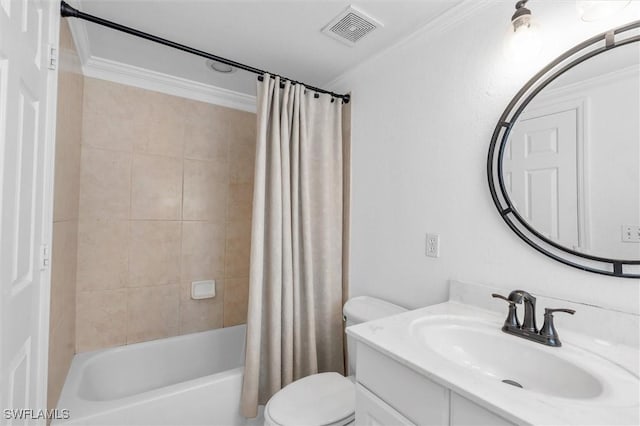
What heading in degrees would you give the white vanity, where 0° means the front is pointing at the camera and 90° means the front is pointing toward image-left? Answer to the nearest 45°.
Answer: approximately 45°

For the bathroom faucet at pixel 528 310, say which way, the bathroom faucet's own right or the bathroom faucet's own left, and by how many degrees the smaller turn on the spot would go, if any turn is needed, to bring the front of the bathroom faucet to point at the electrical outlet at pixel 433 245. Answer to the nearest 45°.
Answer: approximately 90° to the bathroom faucet's own right

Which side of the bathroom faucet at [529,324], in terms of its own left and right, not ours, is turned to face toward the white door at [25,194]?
front

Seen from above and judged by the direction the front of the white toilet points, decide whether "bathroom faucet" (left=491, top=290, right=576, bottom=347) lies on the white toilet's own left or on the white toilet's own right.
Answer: on the white toilet's own left

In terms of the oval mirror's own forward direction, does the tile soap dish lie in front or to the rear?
in front

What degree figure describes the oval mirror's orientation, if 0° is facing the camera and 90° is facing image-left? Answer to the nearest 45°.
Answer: approximately 45°

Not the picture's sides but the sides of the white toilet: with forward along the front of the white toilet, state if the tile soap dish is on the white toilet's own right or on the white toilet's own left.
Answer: on the white toilet's own right
